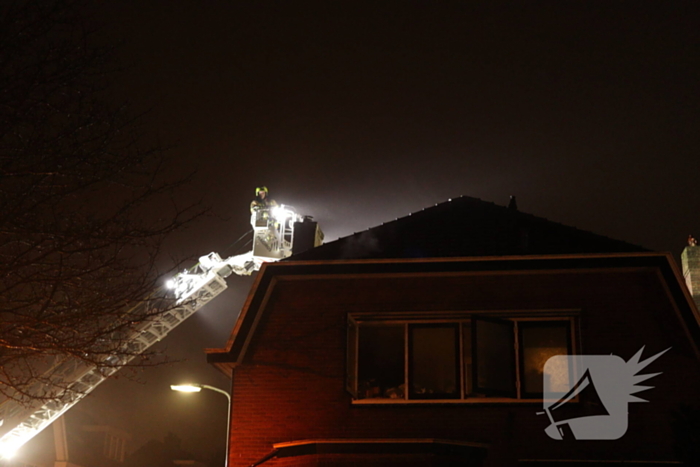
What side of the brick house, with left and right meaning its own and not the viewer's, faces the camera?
front

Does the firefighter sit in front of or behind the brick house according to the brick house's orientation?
behind

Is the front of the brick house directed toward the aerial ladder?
no
